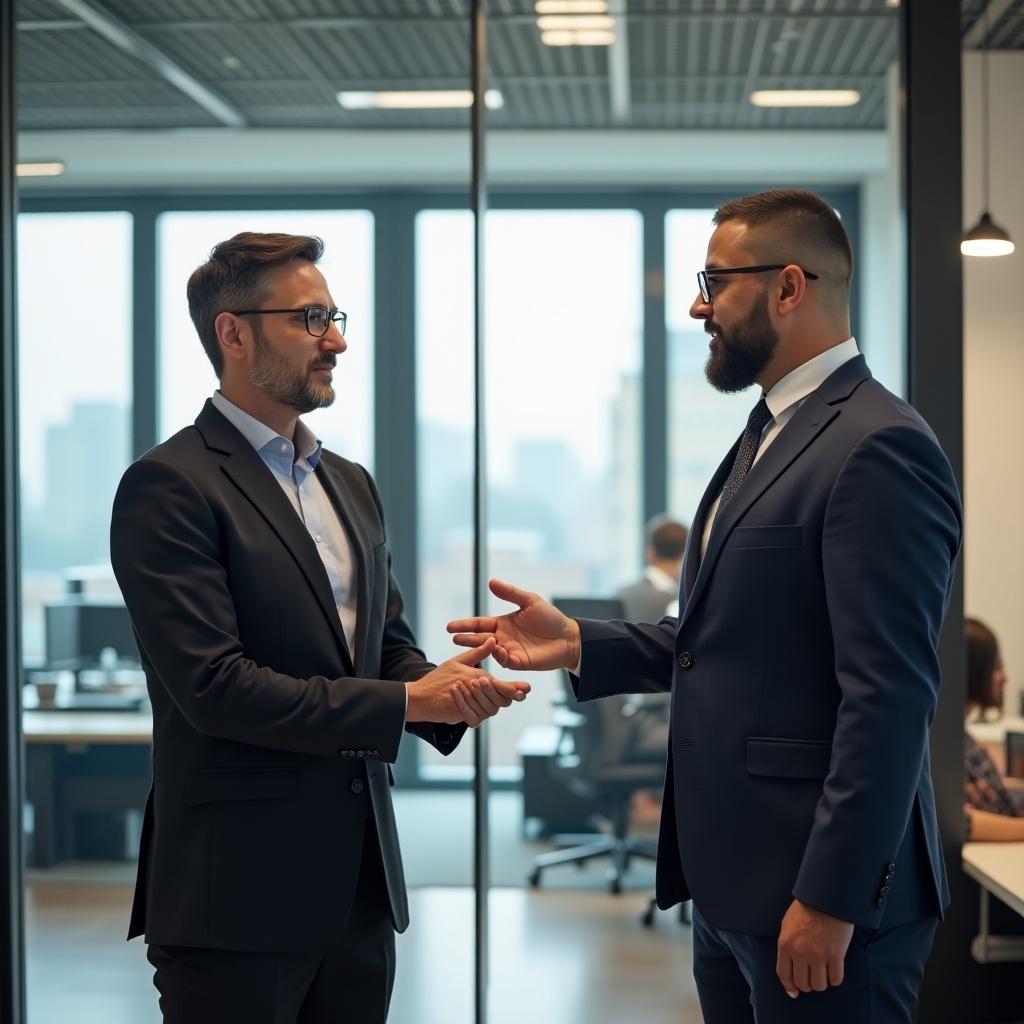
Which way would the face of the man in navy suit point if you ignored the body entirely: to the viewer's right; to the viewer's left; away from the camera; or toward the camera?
to the viewer's left

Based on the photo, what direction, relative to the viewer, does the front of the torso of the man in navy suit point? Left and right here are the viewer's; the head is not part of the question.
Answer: facing to the left of the viewer

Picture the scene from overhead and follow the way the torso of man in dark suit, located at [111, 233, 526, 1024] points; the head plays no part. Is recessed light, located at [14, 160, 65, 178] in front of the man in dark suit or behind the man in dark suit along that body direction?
behind

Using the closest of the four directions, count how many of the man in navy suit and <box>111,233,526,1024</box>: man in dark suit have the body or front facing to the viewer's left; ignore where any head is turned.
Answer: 1

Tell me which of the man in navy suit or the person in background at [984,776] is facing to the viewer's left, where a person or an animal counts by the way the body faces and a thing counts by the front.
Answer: the man in navy suit

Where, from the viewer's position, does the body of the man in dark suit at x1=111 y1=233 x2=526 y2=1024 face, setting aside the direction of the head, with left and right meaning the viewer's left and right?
facing the viewer and to the right of the viewer

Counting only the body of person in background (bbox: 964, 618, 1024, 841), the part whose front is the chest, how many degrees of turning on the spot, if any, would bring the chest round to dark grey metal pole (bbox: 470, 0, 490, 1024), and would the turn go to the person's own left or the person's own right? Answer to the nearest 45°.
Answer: approximately 135° to the person's own right

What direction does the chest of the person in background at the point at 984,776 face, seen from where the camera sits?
to the viewer's right

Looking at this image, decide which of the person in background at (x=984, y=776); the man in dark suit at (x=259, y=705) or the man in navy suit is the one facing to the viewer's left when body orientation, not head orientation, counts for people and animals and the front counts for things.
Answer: the man in navy suit

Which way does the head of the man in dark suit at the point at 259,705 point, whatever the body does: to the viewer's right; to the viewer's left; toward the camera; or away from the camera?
to the viewer's right
